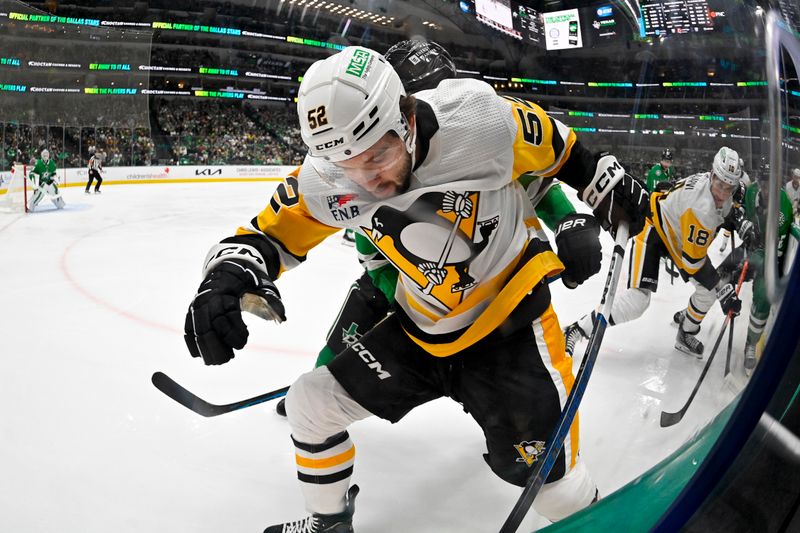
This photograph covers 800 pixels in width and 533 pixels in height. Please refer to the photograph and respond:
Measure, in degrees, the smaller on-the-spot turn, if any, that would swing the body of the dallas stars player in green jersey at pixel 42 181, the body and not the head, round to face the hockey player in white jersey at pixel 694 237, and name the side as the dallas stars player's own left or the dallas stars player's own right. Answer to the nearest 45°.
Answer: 0° — they already face them

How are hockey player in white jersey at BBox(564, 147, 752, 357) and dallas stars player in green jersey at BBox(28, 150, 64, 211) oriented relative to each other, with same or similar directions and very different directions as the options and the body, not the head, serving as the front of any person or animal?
same or similar directions

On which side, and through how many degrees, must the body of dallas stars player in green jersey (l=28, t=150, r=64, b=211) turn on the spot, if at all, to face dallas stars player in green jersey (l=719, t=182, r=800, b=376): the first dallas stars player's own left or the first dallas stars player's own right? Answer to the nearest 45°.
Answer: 0° — they already face them

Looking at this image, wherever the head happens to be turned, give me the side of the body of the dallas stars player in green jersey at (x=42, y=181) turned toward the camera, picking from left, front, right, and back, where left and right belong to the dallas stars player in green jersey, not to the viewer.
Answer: front

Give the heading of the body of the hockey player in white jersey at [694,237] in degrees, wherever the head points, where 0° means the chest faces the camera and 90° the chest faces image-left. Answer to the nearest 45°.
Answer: approximately 315°
